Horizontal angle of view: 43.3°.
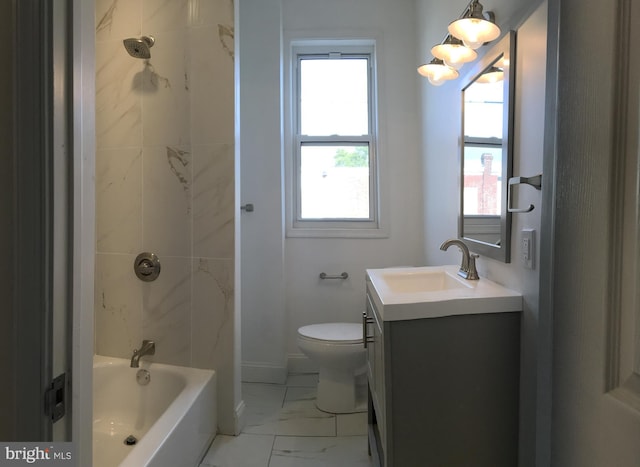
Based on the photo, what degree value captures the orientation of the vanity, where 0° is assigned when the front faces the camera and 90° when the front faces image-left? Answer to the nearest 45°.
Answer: approximately 90°

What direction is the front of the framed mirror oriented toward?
to the viewer's left

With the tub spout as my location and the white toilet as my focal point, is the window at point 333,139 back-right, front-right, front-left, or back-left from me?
front-left

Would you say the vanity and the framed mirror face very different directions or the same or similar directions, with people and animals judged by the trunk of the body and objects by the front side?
same or similar directions

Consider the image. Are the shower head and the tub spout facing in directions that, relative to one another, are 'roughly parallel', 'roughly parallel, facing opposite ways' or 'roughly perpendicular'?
roughly parallel

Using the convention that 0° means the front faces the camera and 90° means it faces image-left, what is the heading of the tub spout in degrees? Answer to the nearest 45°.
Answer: approximately 45°
